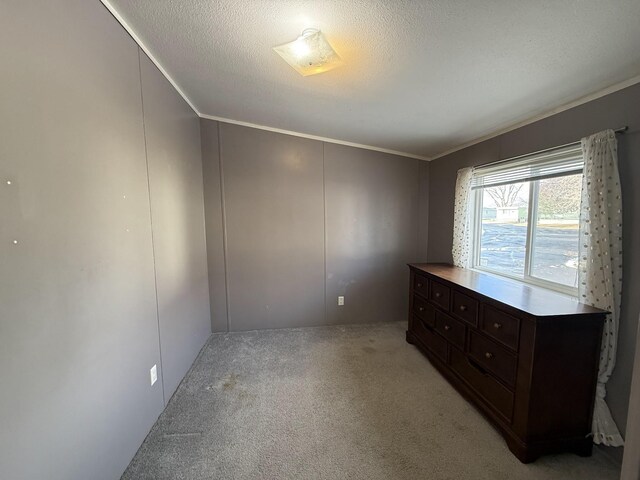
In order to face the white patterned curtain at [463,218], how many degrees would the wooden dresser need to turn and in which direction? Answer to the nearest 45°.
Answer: approximately 90° to its right

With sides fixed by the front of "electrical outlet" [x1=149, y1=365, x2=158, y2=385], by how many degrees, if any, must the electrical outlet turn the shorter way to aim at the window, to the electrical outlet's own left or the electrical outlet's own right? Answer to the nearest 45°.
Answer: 0° — it already faces it

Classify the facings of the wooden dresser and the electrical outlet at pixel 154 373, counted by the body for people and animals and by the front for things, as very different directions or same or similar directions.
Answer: very different directions

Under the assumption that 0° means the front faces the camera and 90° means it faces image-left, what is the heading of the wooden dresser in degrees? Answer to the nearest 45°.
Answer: approximately 45°

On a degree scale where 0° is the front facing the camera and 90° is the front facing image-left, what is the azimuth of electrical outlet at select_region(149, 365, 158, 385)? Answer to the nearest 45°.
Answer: approximately 315°

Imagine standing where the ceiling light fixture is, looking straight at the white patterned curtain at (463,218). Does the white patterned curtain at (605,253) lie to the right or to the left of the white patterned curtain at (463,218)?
right

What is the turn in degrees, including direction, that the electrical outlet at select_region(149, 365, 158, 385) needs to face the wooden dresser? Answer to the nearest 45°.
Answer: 0° — it already faces it
